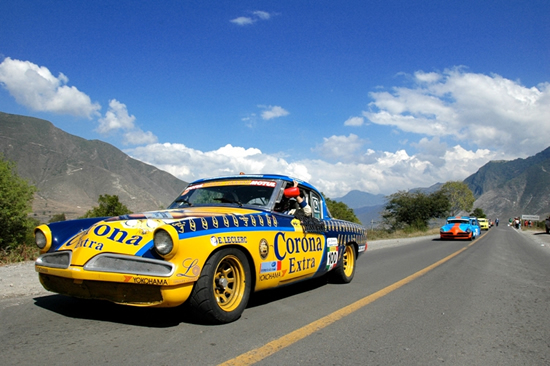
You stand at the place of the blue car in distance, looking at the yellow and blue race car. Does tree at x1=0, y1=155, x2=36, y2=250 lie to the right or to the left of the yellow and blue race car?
right

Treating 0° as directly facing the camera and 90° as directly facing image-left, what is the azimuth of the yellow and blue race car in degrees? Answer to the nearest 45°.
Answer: approximately 45°

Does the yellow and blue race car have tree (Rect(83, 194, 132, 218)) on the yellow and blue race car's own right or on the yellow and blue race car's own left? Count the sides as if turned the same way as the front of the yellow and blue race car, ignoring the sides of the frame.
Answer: on the yellow and blue race car's own right

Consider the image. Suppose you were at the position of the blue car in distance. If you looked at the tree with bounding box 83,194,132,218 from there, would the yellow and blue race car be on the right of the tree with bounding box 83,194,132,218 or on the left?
left

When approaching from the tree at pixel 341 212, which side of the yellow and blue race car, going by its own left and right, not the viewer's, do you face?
back

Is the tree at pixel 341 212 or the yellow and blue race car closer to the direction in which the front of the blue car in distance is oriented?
the yellow and blue race car

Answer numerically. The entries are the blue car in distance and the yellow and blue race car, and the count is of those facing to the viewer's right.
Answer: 0

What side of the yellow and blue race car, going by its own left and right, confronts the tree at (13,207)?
right

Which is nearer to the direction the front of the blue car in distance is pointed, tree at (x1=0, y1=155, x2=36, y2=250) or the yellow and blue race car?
the yellow and blue race car

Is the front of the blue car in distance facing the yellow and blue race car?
yes

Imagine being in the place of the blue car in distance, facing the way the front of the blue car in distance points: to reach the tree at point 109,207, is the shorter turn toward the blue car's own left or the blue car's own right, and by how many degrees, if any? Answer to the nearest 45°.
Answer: approximately 45° to the blue car's own right

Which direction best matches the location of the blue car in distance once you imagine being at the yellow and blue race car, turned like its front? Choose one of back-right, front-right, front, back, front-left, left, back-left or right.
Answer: back

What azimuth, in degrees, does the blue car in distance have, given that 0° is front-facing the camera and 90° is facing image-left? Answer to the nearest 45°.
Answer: approximately 0°
